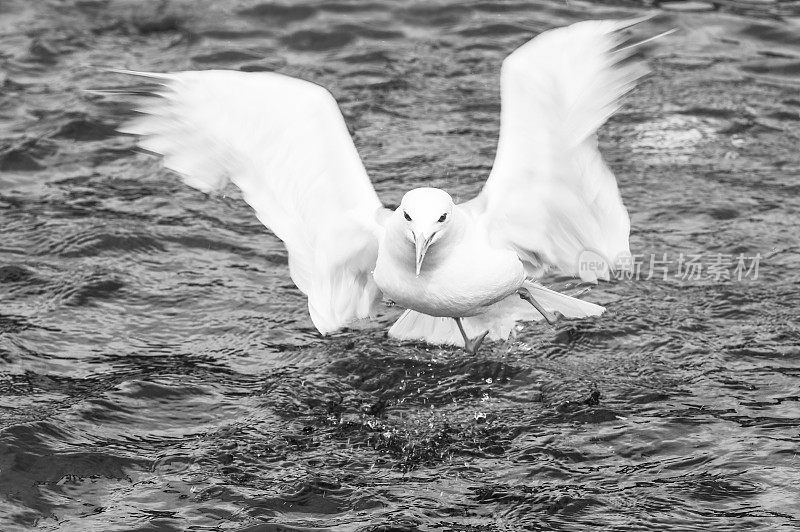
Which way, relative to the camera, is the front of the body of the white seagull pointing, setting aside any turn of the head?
toward the camera
